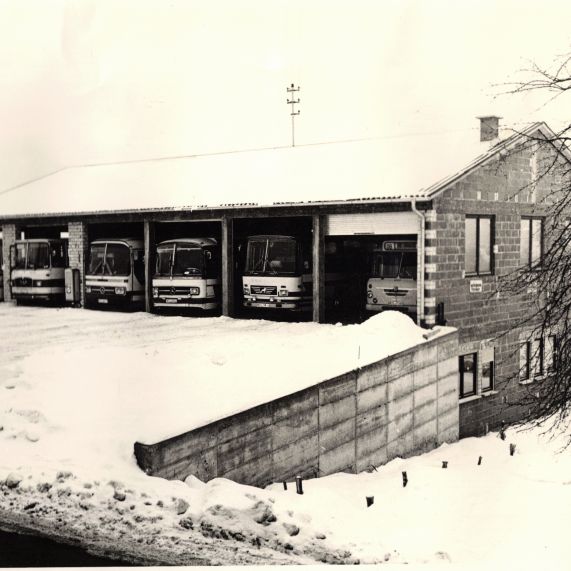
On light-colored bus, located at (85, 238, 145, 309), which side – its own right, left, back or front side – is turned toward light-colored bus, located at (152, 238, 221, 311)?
left

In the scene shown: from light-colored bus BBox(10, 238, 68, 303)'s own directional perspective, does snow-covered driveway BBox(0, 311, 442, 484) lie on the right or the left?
on its left

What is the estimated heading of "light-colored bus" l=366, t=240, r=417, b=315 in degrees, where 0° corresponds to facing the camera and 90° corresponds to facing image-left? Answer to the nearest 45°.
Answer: approximately 0°

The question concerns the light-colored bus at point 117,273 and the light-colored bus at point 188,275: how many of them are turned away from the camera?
0

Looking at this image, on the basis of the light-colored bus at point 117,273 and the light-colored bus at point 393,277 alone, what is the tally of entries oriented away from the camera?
0

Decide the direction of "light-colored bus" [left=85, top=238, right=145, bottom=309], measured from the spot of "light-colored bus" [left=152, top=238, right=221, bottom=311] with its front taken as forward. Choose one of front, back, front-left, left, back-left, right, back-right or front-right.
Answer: right

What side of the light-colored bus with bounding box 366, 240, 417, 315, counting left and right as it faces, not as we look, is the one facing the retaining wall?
front

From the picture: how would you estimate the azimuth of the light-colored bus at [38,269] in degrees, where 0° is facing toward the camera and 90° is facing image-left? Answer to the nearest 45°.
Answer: approximately 45°

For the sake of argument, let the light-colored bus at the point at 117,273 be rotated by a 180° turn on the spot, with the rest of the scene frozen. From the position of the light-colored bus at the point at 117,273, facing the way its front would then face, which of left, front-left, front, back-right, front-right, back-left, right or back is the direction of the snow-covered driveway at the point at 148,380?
back-right

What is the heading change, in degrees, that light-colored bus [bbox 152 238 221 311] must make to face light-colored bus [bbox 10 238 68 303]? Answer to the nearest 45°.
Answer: approximately 90° to its right

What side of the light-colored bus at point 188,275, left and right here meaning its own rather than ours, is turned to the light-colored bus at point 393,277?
left

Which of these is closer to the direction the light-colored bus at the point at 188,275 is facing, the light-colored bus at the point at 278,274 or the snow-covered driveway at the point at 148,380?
the snow-covered driveway

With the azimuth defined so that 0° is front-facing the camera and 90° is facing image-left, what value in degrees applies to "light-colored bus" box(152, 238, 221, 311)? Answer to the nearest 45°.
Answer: approximately 45°
